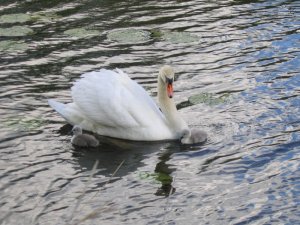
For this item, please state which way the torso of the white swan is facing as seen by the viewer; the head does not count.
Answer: to the viewer's right

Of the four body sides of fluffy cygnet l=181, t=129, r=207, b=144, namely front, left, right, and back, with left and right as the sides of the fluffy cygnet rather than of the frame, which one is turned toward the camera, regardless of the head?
left

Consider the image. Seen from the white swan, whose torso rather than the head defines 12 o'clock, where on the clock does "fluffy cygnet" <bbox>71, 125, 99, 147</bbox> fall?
The fluffy cygnet is roughly at 5 o'clock from the white swan.

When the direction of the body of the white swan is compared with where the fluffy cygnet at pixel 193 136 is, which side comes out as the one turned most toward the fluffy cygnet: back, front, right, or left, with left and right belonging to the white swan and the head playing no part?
front
